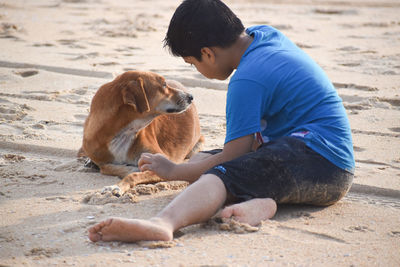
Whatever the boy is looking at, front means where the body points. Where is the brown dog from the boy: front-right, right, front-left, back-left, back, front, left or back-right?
front-right

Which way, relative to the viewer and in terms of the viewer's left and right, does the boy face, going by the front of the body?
facing to the left of the viewer

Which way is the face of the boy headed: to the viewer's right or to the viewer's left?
to the viewer's left
